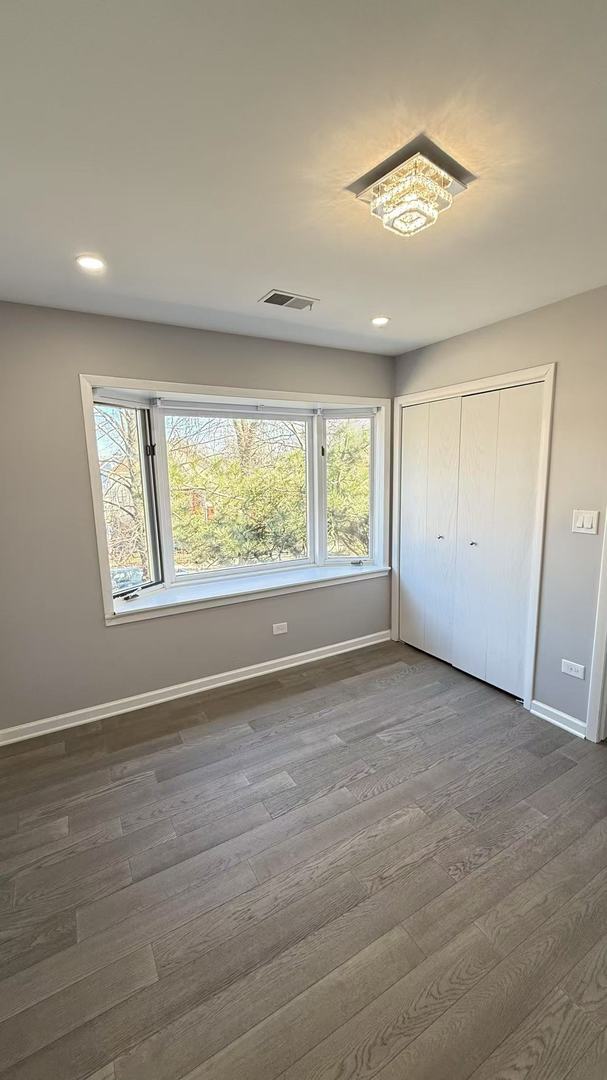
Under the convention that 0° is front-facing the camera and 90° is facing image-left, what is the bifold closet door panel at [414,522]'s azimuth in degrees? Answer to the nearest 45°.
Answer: approximately 45°

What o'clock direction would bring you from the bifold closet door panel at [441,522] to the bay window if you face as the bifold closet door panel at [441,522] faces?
The bay window is roughly at 1 o'clock from the bifold closet door panel.

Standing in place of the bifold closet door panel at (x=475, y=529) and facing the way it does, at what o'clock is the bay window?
The bay window is roughly at 1 o'clock from the bifold closet door panel.

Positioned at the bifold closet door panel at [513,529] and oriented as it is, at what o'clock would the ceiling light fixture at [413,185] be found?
The ceiling light fixture is roughly at 11 o'clock from the bifold closet door panel.

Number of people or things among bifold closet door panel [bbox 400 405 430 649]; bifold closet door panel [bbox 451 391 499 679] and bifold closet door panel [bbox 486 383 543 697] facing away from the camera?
0

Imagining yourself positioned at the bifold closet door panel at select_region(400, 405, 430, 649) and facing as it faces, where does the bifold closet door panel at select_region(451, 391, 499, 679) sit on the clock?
the bifold closet door panel at select_region(451, 391, 499, 679) is roughly at 9 o'clock from the bifold closet door panel at select_region(400, 405, 430, 649).

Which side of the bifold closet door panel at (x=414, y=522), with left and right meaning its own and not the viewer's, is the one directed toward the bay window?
front

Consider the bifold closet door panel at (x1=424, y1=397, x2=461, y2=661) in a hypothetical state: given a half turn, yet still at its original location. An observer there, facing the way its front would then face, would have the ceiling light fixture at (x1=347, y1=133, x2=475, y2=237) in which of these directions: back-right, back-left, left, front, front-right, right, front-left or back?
back-right

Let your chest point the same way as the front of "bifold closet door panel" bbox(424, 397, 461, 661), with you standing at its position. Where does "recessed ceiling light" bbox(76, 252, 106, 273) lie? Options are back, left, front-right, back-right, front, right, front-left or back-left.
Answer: front

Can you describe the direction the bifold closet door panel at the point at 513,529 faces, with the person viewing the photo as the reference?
facing the viewer and to the left of the viewer

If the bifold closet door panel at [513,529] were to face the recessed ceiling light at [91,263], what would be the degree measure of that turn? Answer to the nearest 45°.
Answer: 0° — it already faces it
